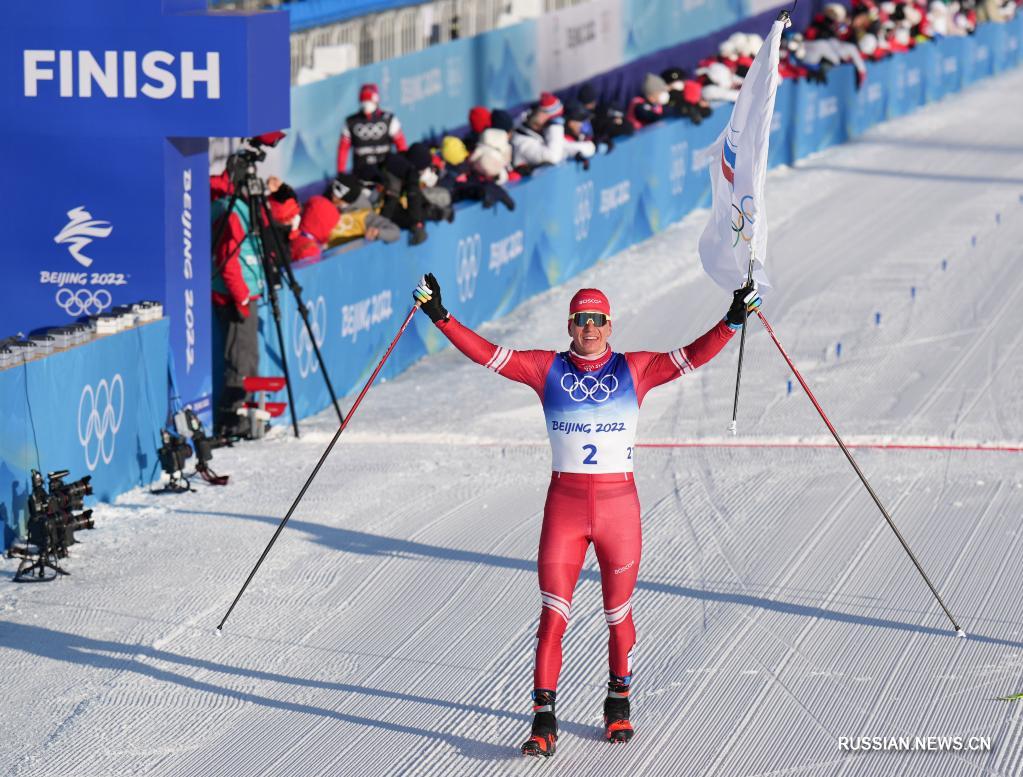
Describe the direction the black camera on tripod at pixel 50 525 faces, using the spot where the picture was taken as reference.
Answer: facing to the right of the viewer

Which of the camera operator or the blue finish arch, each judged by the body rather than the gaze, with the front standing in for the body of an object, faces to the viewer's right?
the camera operator

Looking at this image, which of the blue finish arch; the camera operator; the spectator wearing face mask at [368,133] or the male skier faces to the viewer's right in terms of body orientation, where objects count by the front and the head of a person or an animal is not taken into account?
the camera operator

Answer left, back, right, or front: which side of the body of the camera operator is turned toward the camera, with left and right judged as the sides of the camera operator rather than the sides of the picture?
right

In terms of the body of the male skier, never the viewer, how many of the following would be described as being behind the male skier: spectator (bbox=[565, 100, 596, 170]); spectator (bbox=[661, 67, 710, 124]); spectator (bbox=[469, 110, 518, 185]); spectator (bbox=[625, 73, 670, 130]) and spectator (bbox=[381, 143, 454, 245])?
5

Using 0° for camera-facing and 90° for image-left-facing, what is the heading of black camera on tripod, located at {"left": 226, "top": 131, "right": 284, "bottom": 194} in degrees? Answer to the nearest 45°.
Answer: approximately 270°

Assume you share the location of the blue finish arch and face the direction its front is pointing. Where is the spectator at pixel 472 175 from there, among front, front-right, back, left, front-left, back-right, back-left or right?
back-left

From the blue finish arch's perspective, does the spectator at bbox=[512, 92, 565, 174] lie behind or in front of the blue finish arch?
behind

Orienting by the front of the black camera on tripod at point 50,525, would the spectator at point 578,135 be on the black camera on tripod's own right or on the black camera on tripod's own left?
on the black camera on tripod's own left

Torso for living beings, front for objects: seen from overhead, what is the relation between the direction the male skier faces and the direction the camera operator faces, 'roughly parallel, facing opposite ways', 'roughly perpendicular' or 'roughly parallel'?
roughly perpendicular

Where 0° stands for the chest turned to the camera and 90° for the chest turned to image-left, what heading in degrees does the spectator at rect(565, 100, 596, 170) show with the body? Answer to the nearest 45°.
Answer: approximately 315°
